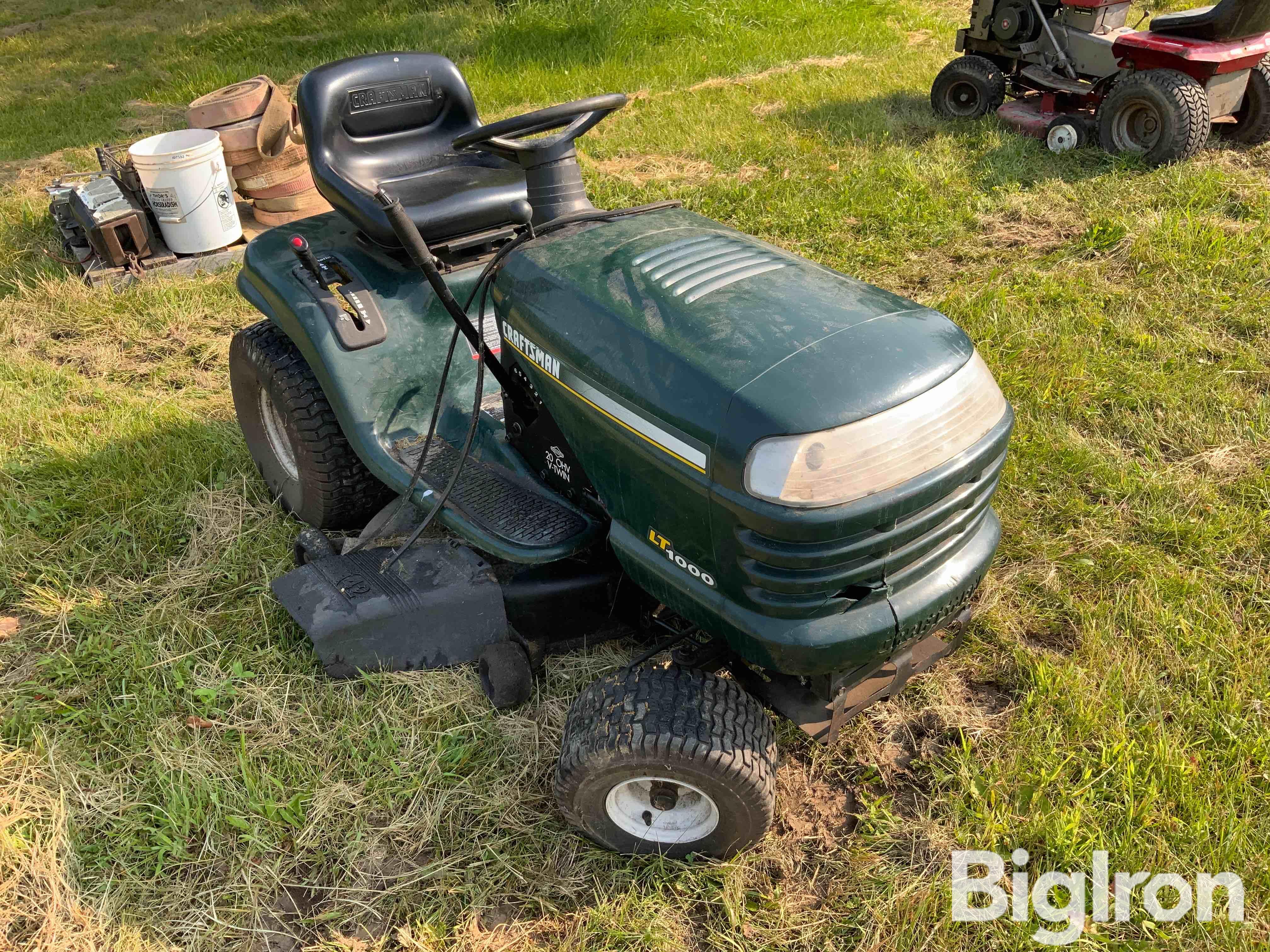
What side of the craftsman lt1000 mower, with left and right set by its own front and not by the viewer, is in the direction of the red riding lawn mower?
left

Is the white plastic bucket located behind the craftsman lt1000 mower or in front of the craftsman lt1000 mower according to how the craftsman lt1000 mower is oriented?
behind

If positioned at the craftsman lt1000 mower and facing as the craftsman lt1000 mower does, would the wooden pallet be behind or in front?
behind

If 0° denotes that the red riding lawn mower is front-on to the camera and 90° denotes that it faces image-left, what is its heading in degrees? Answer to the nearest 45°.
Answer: approximately 135°

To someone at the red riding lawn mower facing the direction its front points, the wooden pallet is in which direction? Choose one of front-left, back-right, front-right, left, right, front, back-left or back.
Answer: left

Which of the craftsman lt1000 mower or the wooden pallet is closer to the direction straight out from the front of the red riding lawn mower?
the wooden pallet

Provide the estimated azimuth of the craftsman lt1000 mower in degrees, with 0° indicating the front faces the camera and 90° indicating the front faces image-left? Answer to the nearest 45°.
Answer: approximately 315°

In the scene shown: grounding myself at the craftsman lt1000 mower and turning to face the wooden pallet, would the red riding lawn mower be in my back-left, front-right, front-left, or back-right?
front-right
